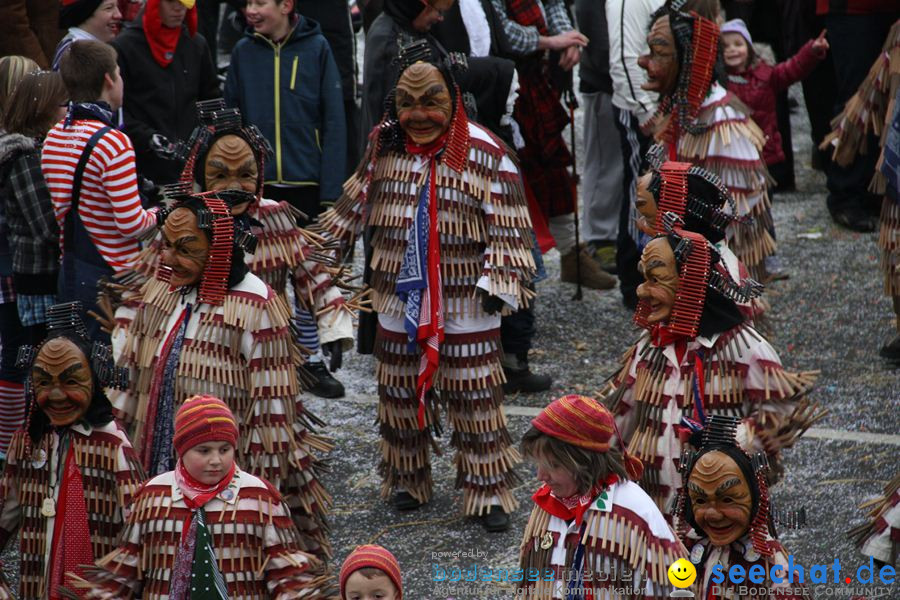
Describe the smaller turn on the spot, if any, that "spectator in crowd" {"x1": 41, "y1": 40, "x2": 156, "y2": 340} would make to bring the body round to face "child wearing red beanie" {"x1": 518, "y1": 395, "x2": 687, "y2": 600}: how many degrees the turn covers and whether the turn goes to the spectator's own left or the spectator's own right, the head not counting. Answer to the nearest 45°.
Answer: approximately 90° to the spectator's own right

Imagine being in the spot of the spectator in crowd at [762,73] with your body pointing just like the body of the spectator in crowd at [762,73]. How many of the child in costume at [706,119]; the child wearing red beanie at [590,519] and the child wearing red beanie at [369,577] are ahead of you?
3

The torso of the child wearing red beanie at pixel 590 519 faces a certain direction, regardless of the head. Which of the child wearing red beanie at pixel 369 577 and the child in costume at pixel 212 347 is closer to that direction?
the child wearing red beanie

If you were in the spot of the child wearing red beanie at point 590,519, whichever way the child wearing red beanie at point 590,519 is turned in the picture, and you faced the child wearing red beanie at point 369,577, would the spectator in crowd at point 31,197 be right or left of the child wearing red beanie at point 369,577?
right

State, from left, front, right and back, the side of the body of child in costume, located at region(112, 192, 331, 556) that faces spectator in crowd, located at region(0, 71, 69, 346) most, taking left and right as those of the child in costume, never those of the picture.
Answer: right

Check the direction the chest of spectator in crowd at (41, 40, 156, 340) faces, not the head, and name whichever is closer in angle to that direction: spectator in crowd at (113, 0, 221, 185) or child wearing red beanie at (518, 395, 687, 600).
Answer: the spectator in crowd

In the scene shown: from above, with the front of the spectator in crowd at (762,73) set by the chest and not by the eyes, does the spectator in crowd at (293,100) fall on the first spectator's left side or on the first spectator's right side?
on the first spectator's right side

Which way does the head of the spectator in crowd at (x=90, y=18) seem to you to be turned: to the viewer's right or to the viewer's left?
to the viewer's right

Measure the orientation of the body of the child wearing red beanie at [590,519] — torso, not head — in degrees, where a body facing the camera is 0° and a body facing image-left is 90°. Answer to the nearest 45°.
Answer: approximately 45°

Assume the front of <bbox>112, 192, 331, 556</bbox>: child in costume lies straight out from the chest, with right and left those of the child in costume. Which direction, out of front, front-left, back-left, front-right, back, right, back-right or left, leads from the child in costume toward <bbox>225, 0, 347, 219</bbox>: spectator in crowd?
back-right

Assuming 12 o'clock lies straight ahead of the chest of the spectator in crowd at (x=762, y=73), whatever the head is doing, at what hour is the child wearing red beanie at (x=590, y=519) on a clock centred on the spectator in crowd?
The child wearing red beanie is roughly at 12 o'clock from the spectator in crowd.
